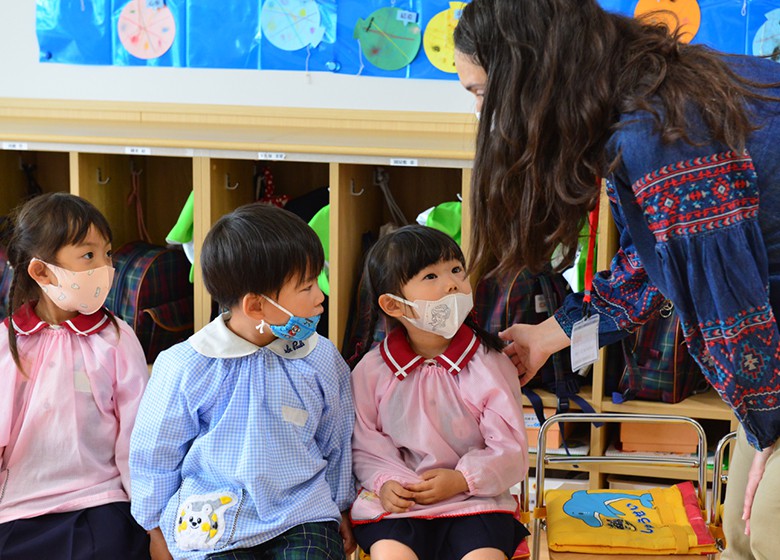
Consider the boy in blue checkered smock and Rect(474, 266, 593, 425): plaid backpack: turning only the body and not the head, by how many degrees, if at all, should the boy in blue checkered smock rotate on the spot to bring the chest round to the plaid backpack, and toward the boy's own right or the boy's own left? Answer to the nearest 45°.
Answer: approximately 90° to the boy's own left

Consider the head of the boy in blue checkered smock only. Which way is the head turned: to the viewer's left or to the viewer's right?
to the viewer's right

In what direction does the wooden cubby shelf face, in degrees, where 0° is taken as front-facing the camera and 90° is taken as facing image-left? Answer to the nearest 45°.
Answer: approximately 0°

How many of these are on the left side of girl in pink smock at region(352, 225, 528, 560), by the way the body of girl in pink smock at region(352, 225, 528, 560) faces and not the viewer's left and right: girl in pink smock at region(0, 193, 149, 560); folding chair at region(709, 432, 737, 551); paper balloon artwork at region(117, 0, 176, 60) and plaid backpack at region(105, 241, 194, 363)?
1

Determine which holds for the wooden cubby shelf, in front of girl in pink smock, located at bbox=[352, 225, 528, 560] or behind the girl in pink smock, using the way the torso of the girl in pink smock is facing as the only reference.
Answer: behind

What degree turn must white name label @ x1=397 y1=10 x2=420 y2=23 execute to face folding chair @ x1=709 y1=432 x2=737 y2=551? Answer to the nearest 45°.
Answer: approximately 45° to its left

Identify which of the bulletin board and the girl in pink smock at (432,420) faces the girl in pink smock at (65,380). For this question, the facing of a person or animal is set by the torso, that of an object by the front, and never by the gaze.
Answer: the bulletin board

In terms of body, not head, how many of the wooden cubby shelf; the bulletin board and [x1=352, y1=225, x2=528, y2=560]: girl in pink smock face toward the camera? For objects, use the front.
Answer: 3

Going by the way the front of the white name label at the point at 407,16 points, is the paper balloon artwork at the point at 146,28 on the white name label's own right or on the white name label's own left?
on the white name label's own right

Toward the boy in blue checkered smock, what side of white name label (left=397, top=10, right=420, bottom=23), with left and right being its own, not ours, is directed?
front

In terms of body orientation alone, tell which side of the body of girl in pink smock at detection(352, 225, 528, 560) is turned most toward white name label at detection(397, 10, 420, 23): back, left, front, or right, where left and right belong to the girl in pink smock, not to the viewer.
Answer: back

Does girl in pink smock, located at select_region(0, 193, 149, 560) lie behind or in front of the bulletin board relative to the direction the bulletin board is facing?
in front
